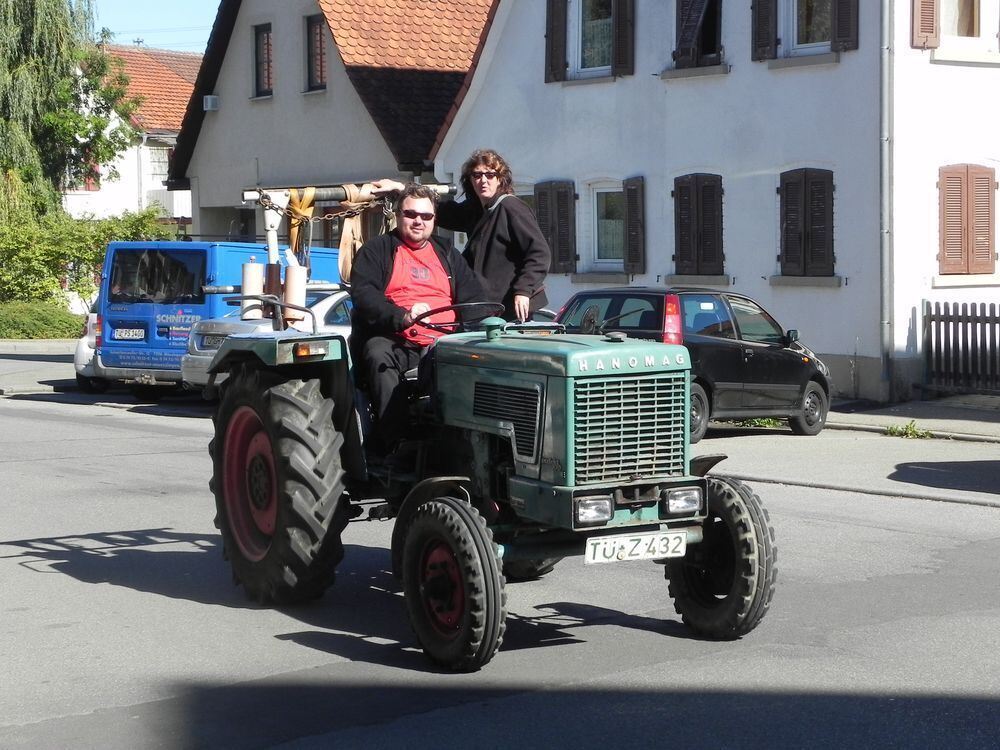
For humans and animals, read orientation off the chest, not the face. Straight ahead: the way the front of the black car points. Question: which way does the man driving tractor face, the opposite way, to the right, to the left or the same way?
to the right

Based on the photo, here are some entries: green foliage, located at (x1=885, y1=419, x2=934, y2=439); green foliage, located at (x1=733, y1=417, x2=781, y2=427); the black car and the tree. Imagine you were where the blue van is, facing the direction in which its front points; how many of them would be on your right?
3

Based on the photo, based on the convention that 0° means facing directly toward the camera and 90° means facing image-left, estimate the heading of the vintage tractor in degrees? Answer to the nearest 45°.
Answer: approximately 315°

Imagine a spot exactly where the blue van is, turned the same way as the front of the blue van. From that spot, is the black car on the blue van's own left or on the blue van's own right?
on the blue van's own right

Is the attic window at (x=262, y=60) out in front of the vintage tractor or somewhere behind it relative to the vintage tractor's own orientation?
behind

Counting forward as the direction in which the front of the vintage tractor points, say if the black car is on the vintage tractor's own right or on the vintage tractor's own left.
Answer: on the vintage tractor's own left

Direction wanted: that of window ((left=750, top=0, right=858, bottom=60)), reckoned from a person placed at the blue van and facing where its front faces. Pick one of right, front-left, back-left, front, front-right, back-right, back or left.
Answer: front-right

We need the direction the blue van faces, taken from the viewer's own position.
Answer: facing away from the viewer and to the right of the viewer

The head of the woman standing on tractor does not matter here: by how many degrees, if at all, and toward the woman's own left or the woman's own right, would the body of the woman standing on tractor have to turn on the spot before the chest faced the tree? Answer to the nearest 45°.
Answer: approximately 135° to the woman's own right

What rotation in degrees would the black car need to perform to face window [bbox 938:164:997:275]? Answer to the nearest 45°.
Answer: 0° — it already faces it
